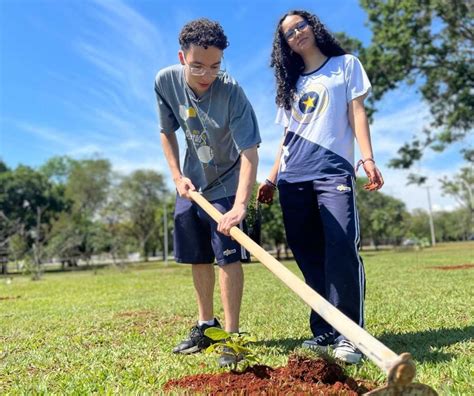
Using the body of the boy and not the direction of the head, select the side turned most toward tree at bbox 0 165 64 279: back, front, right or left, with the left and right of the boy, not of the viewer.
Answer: back

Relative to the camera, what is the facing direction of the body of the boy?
toward the camera

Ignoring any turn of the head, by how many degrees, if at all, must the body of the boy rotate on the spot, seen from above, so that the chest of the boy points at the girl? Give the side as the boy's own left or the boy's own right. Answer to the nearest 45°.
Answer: approximately 90° to the boy's own left

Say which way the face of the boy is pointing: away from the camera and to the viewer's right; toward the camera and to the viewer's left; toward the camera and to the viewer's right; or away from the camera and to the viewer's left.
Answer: toward the camera and to the viewer's right

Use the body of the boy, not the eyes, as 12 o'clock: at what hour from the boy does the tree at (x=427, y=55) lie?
The tree is roughly at 7 o'clock from the boy.

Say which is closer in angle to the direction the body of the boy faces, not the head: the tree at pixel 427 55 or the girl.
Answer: the girl

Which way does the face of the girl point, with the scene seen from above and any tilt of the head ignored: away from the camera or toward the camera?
toward the camera

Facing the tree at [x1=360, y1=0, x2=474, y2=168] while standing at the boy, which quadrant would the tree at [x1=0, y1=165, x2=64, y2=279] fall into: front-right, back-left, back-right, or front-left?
front-left
